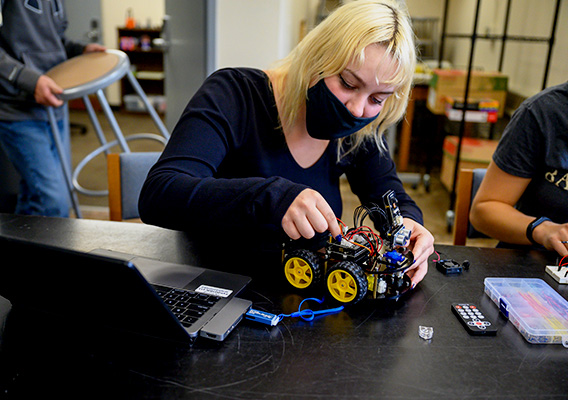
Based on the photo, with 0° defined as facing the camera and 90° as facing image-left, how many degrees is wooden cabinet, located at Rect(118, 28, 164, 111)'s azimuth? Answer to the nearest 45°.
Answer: approximately 0°

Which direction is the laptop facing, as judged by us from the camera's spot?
facing away from the viewer and to the right of the viewer

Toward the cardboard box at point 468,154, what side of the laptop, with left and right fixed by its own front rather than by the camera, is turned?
front

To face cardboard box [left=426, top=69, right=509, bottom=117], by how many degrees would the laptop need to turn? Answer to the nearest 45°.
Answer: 0° — it already faces it

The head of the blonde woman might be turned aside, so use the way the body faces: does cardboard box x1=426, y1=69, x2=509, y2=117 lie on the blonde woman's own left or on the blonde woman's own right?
on the blonde woman's own left

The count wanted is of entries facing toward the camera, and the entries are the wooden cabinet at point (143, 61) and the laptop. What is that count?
1
